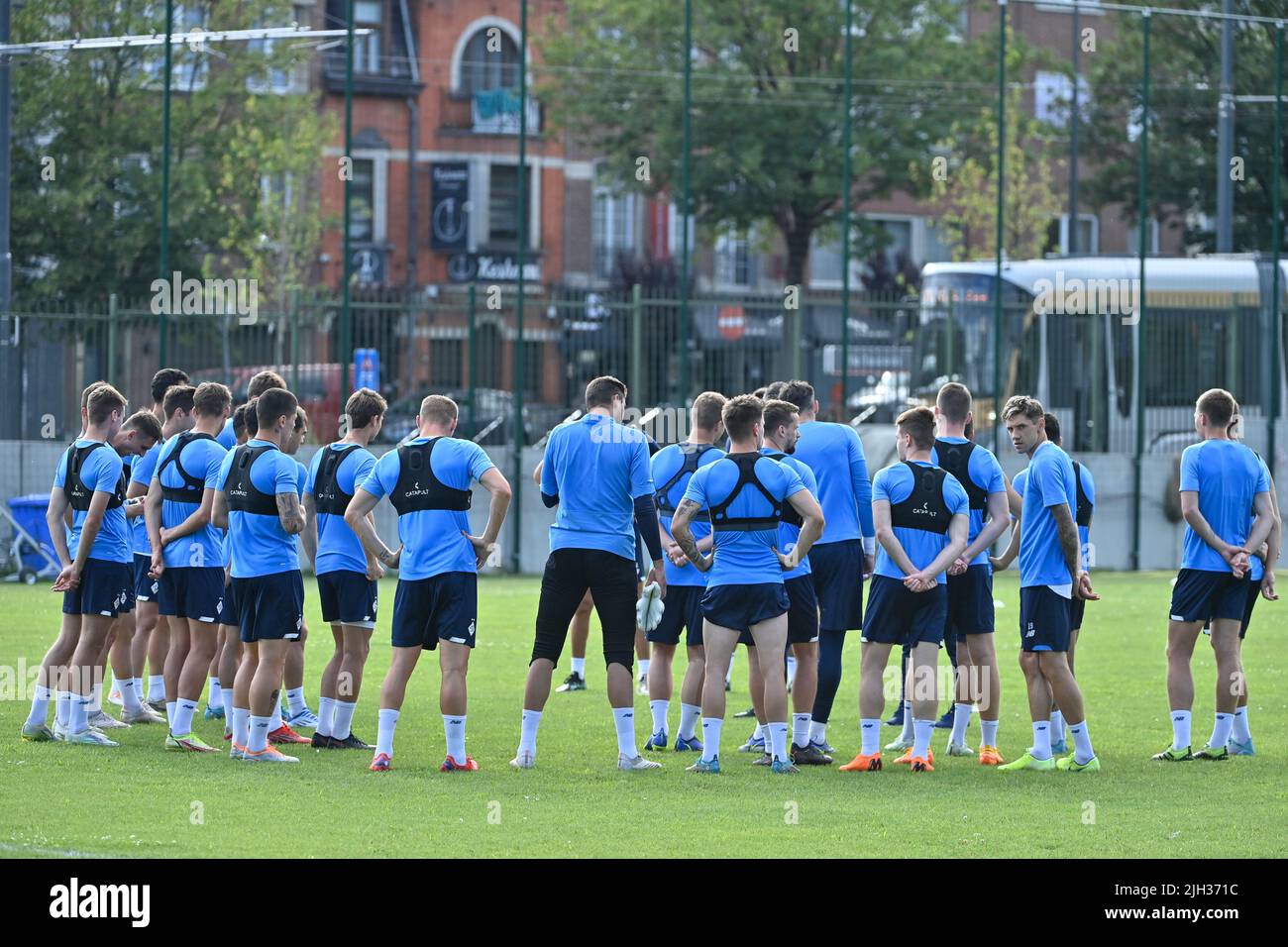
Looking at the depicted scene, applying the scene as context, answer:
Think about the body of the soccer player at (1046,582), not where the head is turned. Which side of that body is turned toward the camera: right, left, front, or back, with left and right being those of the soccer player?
left

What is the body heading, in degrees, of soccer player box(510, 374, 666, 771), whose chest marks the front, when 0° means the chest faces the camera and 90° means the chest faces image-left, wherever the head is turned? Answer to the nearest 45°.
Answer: approximately 180°

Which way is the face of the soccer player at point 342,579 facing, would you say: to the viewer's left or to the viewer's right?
to the viewer's right

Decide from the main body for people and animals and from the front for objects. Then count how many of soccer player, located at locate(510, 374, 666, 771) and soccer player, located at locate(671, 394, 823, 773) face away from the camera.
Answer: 2

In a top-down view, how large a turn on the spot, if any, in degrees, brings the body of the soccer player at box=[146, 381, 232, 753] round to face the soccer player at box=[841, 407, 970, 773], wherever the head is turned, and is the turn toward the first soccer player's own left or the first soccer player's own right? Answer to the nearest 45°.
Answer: approximately 45° to the first soccer player's own right

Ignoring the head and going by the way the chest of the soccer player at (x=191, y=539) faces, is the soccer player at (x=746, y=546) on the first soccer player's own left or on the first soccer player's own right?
on the first soccer player's own right

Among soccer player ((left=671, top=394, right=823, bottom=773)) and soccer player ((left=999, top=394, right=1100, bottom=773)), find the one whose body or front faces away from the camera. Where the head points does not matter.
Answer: soccer player ((left=671, top=394, right=823, bottom=773))

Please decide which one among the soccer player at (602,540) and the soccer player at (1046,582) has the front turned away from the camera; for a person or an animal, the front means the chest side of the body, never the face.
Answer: the soccer player at (602,540)

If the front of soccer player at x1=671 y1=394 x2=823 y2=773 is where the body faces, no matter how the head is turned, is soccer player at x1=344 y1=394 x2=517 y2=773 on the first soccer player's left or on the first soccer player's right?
on the first soccer player's left

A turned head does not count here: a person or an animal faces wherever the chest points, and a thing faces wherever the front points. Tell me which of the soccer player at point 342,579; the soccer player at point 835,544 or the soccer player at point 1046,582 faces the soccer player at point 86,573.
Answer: the soccer player at point 1046,582

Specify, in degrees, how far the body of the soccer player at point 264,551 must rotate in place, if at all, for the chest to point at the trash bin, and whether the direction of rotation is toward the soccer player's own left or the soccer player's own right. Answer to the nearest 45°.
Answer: approximately 45° to the soccer player's own left

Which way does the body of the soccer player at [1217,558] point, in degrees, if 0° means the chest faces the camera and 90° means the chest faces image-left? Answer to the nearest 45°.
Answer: approximately 135°

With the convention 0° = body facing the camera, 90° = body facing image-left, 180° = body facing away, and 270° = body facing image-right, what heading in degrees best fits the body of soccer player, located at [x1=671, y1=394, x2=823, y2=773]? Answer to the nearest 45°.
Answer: approximately 180°
